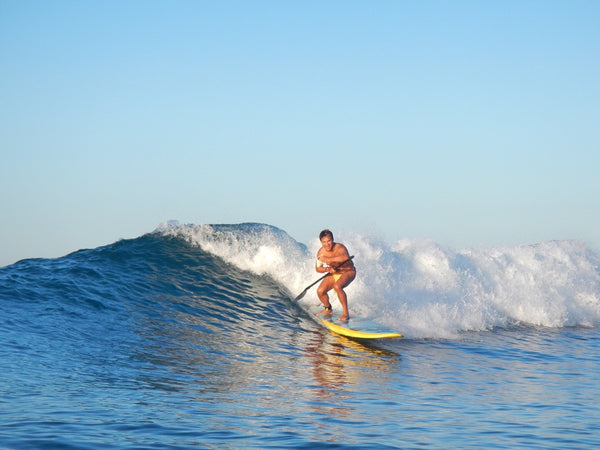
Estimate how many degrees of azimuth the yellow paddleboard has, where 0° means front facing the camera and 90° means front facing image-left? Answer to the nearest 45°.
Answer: approximately 315°
